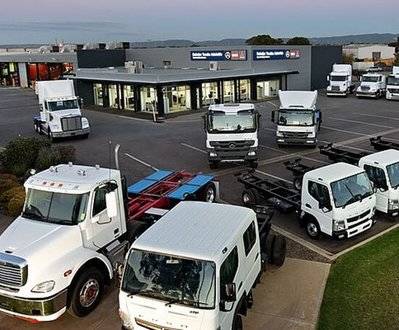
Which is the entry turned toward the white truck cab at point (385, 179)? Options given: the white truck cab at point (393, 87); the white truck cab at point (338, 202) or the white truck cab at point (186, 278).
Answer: the white truck cab at point (393, 87)

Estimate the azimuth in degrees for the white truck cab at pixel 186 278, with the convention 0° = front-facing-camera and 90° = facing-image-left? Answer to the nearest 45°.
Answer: approximately 45°

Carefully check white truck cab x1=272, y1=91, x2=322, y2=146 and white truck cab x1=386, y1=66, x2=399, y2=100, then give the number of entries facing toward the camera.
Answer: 2

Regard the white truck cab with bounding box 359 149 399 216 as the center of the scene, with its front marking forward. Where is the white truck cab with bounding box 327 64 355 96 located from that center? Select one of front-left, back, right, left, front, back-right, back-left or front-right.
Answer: back-left

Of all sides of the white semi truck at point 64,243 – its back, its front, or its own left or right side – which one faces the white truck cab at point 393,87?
back

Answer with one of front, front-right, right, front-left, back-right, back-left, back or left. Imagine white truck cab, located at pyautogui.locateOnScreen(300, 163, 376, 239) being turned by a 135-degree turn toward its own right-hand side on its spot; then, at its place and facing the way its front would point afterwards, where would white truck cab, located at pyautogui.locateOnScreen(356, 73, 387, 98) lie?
right

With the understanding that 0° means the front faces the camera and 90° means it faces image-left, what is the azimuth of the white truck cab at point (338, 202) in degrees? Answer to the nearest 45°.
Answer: approximately 315°

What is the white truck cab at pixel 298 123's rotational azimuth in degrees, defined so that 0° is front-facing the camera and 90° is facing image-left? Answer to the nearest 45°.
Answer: approximately 0°

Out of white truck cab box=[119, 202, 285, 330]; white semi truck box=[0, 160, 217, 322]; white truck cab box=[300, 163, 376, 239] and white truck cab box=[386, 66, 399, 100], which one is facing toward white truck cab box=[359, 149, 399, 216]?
white truck cab box=[386, 66, 399, 100]

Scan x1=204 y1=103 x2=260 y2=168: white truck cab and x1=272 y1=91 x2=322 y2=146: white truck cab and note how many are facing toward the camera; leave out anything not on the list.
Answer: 2

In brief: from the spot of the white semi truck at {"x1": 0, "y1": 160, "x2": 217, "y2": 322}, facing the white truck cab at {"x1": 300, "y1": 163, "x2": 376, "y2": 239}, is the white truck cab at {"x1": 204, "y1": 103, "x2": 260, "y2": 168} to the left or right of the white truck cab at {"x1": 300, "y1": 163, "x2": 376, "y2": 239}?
left
